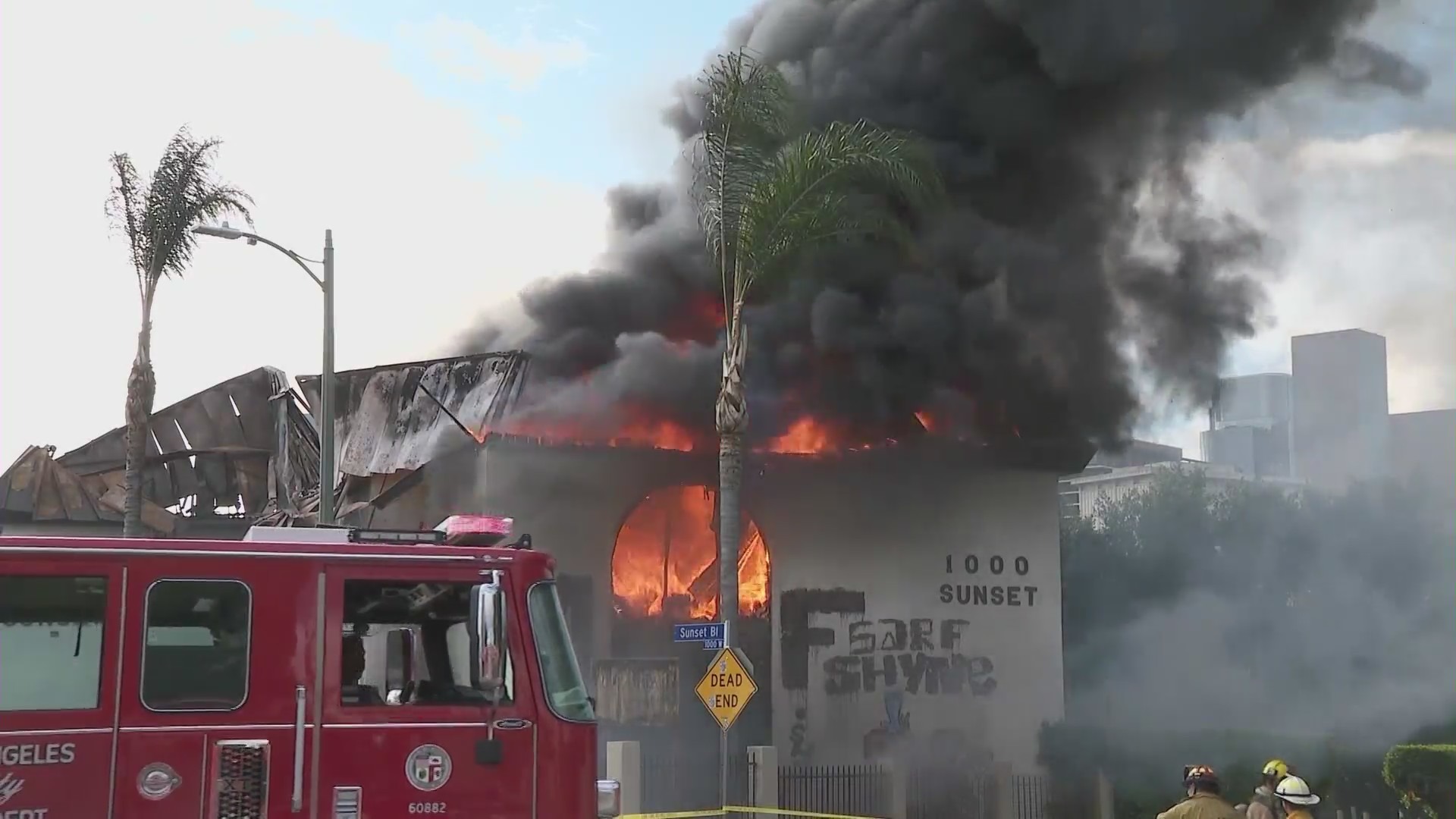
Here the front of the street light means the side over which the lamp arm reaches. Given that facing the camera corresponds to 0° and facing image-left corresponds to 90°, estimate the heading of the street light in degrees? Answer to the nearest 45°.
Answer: approximately 90°

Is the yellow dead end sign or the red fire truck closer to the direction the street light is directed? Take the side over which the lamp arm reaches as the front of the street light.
the red fire truck

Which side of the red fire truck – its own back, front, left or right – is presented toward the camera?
right

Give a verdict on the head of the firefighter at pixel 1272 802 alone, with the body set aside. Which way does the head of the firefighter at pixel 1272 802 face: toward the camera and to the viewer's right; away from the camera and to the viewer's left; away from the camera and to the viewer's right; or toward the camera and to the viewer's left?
away from the camera and to the viewer's left

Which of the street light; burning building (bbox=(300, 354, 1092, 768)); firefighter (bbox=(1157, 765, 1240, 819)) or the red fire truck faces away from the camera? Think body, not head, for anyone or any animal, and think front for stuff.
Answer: the firefighter

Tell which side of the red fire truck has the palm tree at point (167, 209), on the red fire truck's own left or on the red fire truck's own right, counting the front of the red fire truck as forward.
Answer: on the red fire truck's own left

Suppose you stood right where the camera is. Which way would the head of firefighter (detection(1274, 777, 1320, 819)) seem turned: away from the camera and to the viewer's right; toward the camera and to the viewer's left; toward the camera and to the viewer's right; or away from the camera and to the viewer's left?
away from the camera and to the viewer's left

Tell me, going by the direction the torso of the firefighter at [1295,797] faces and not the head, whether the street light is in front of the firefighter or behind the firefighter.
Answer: in front

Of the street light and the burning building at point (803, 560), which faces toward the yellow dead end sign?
the burning building

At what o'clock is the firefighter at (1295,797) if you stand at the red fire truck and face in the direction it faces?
The firefighter is roughly at 12 o'clock from the red fire truck.

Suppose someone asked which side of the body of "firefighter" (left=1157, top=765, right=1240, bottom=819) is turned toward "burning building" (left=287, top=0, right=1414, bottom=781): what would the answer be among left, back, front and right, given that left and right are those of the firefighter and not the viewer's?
front

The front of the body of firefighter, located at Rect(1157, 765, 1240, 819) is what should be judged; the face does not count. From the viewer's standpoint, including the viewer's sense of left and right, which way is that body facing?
facing away from the viewer

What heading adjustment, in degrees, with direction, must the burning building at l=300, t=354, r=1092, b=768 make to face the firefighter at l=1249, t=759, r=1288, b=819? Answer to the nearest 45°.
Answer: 0° — it already faces them

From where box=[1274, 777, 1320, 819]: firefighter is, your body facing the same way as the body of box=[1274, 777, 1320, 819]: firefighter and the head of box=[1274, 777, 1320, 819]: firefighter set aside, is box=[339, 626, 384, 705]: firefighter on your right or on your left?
on your left

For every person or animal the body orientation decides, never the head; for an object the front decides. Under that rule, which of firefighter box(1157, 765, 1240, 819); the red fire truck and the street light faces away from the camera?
the firefighter
